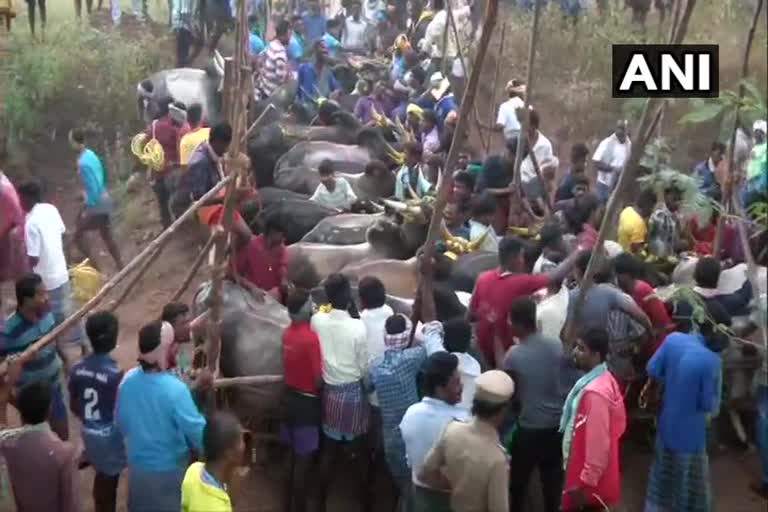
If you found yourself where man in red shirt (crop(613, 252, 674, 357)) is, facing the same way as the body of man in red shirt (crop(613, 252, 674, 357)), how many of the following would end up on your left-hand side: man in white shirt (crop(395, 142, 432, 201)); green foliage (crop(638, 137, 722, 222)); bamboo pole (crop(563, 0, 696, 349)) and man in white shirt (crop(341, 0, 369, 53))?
0

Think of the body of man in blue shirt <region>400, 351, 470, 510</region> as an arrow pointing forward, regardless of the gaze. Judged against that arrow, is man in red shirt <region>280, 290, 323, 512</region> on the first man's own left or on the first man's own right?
on the first man's own left

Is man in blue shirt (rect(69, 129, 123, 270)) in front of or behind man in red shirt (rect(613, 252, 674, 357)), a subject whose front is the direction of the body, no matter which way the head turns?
in front

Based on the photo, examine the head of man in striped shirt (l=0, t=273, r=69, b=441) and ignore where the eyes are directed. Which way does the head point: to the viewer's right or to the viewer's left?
to the viewer's right

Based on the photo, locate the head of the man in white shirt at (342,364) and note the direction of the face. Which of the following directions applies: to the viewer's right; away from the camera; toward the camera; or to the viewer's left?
away from the camera

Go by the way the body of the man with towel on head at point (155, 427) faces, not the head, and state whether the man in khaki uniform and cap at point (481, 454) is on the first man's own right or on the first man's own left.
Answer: on the first man's own right

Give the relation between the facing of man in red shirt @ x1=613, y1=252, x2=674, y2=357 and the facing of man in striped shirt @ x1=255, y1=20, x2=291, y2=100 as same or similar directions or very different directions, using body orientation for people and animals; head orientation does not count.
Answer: very different directions

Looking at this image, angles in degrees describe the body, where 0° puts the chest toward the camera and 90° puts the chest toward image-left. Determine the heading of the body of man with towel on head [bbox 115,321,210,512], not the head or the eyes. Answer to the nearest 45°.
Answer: approximately 225°

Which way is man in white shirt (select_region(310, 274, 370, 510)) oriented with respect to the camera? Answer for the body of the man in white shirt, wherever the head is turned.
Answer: away from the camera
